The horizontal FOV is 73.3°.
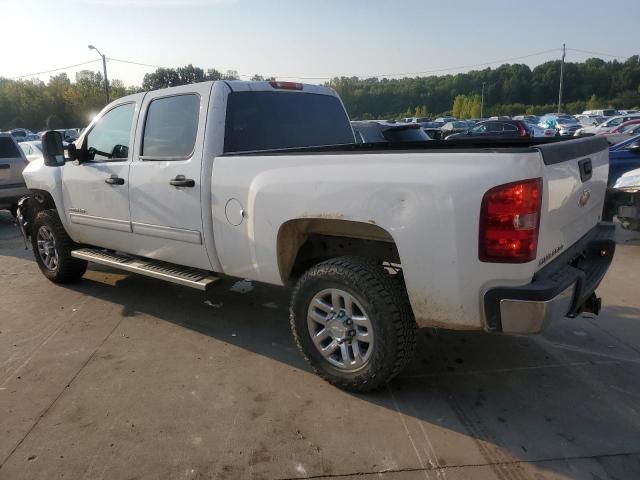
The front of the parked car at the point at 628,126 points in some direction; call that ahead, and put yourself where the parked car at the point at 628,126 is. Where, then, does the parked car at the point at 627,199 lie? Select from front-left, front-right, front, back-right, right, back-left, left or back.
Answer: left

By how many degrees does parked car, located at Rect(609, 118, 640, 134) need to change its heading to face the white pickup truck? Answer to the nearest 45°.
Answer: approximately 90° to its left

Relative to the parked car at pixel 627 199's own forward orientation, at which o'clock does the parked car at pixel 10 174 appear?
the parked car at pixel 10 174 is roughly at 1 o'clock from the parked car at pixel 627 199.

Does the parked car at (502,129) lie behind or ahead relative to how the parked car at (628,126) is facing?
ahead

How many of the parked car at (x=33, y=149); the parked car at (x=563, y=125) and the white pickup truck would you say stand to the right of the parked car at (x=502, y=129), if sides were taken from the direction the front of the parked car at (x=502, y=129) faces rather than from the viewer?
1

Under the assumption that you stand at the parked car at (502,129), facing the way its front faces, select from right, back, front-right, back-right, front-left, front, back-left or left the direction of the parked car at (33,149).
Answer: front-left

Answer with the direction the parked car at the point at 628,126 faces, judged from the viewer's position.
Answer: facing to the left of the viewer

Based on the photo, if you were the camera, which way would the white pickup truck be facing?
facing away from the viewer and to the left of the viewer

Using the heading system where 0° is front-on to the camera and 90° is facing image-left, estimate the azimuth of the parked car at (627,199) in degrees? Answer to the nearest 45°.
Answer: approximately 45°

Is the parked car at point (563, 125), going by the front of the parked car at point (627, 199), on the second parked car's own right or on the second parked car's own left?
on the second parked car's own right

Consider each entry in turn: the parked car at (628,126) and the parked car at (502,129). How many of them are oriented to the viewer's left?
2

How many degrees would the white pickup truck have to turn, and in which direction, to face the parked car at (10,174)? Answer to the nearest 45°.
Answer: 0° — it already faces it
